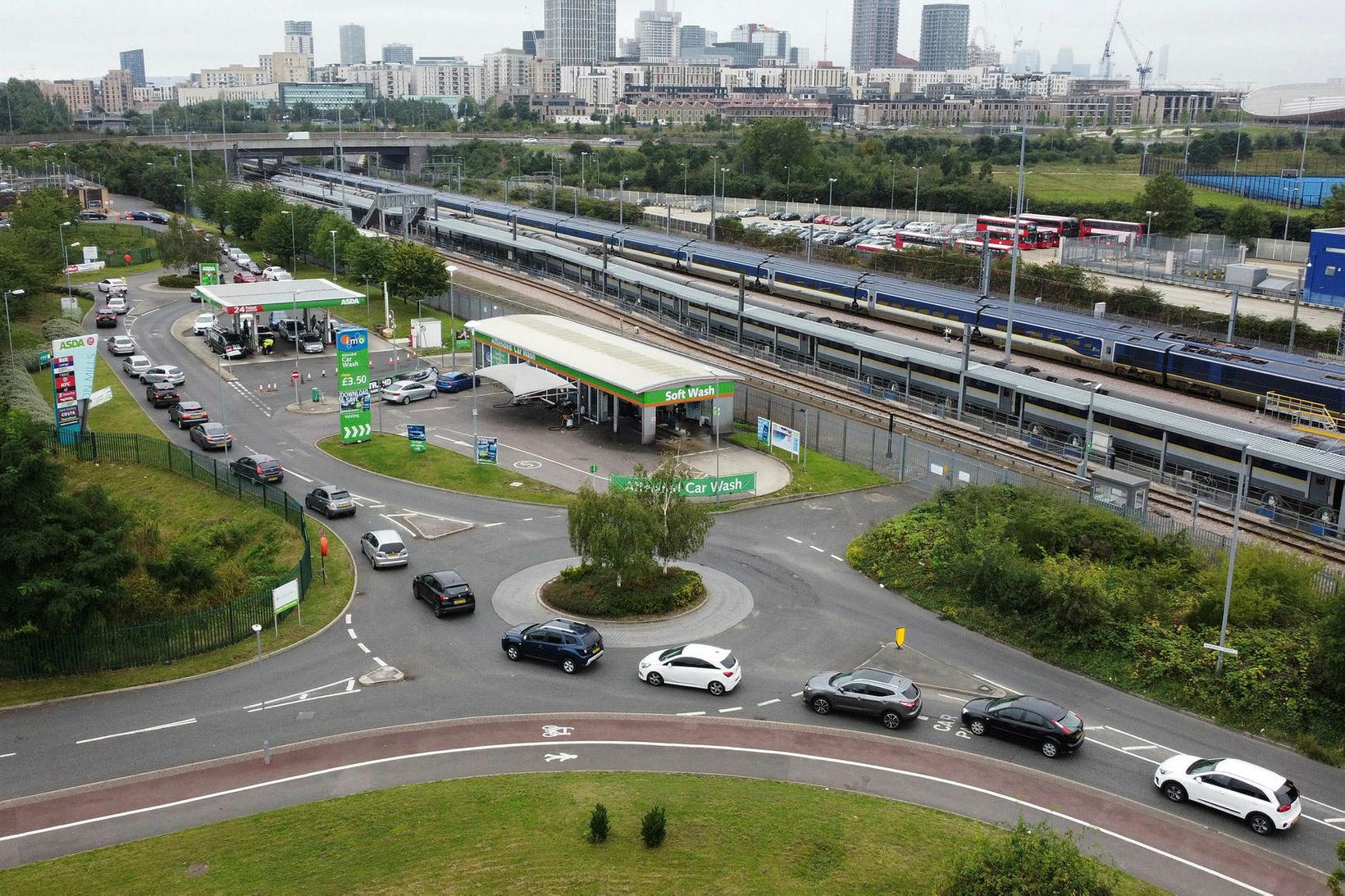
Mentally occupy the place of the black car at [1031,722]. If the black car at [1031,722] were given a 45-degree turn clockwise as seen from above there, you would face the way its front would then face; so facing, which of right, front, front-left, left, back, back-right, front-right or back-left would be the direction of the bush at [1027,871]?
back

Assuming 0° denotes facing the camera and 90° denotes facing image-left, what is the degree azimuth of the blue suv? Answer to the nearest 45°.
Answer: approximately 135°

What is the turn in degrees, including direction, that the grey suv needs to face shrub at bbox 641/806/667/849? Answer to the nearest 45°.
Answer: approximately 90° to its left

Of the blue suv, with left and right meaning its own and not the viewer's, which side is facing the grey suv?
back

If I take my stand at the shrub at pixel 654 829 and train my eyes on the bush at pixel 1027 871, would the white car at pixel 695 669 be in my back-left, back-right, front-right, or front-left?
back-left

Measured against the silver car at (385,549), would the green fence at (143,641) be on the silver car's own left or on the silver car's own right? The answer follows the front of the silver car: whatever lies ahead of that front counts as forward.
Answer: on the silver car's own left

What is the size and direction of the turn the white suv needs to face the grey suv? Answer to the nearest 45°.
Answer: approximately 45° to its left

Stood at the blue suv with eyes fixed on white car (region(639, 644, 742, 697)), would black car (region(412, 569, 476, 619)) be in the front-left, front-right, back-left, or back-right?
back-left

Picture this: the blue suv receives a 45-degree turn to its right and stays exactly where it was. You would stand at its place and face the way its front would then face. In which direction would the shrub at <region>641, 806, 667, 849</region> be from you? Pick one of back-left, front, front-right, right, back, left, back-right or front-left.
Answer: back

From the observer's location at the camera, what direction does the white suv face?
facing away from the viewer and to the left of the viewer

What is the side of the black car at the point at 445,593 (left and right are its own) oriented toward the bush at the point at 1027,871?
back
